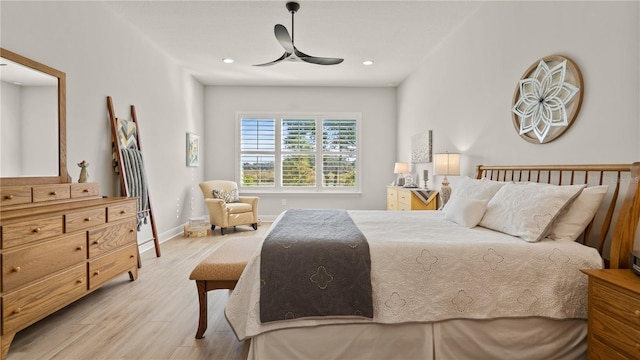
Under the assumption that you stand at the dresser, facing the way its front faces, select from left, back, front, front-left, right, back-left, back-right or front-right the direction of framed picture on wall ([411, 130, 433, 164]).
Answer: front-left

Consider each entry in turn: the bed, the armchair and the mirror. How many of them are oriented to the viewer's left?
1

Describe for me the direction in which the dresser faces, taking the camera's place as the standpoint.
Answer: facing the viewer and to the right of the viewer

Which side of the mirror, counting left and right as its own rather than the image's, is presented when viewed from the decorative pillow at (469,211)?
front

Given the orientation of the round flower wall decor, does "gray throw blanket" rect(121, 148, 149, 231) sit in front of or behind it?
in front

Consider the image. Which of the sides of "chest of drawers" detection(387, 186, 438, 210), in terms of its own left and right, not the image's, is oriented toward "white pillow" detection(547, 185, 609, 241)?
left

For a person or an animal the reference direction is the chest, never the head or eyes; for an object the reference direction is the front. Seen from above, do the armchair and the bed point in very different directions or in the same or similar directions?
very different directions

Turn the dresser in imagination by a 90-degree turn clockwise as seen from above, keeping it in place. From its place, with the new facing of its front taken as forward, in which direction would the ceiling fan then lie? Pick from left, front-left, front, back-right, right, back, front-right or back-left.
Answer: back-left

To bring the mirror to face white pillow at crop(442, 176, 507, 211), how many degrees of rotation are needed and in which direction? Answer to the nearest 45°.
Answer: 0° — it already faces it

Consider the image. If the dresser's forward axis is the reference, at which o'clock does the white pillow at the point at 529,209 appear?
The white pillow is roughly at 12 o'clock from the dresser.

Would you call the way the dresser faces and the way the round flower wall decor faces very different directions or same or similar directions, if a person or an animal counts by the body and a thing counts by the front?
very different directions

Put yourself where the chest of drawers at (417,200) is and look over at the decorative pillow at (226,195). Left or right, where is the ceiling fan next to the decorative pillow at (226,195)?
left

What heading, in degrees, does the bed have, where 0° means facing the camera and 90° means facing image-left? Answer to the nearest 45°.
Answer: approximately 90°

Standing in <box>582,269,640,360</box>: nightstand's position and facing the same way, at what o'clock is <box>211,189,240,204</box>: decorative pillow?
The decorative pillow is roughly at 2 o'clock from the nightstand.

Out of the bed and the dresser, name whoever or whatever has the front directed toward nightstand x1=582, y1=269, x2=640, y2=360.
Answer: the dresser
